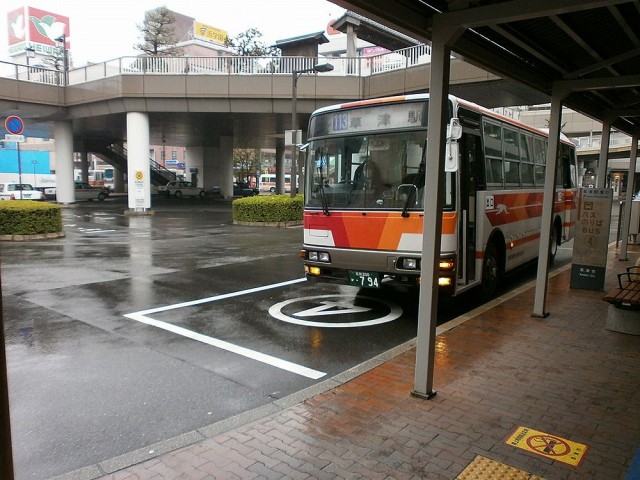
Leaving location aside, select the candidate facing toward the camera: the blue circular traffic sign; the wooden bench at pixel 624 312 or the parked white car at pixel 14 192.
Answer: the blue circular traffic sign

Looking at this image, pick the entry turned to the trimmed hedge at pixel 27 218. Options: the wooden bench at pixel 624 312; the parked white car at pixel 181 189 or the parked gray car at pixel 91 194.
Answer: the wooden bench

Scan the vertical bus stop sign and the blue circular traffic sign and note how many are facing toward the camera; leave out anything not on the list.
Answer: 2

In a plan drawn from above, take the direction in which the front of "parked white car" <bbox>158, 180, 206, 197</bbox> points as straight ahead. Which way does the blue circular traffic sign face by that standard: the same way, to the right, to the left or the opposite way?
to the right

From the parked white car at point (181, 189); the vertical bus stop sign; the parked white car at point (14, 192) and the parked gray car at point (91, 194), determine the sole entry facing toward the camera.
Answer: the vertical bus stop sign

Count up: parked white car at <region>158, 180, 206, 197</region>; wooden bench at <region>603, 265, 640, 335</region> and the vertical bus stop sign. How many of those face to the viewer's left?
1

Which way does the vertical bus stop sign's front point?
toward the camera

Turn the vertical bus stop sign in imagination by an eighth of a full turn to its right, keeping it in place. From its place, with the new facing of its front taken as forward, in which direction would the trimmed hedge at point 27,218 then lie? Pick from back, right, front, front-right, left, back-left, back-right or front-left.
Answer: front-right

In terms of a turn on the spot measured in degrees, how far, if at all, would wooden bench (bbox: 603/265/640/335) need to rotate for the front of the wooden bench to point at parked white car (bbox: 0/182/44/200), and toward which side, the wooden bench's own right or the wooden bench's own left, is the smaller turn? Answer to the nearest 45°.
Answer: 0° — it already faces it
